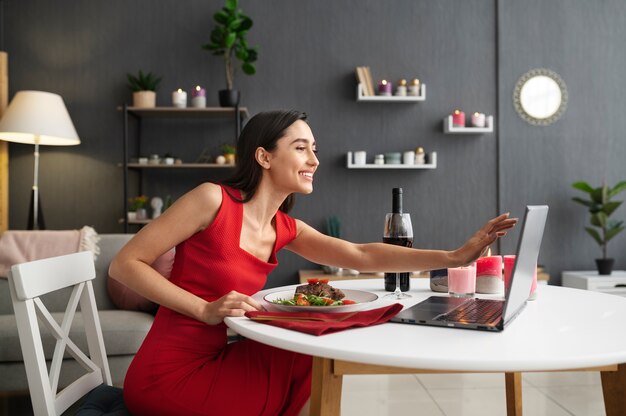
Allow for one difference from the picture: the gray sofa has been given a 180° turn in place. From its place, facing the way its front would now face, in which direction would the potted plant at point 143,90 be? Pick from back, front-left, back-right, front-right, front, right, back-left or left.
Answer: front

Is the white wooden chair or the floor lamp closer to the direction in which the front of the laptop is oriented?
the white wooden chair

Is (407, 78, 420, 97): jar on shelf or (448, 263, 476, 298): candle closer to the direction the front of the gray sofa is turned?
the candle

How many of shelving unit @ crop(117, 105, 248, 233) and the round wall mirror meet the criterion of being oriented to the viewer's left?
0

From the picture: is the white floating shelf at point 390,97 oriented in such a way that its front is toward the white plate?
yes

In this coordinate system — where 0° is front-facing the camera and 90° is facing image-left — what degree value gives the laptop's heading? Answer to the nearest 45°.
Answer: approximately 90°

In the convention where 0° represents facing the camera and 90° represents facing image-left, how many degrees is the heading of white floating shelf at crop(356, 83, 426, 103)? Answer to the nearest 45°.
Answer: approximately 0°

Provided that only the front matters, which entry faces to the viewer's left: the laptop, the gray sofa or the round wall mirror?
the laptop

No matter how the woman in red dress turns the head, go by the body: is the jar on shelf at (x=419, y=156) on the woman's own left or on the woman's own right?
on the woman's own left

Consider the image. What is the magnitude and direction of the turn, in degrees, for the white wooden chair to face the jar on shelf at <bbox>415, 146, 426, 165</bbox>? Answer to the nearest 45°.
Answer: approximately 90° to its left

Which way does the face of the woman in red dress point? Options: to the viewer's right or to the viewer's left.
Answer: to the viewer's right

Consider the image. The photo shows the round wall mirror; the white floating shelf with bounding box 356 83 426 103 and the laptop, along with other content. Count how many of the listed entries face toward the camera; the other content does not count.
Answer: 2
